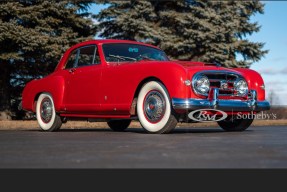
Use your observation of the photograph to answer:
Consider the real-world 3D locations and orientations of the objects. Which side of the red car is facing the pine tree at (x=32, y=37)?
back

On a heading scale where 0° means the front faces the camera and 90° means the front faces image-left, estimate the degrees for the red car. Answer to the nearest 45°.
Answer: approximately 315°

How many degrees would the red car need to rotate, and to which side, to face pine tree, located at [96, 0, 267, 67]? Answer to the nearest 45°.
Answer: approximately 135° to its left
